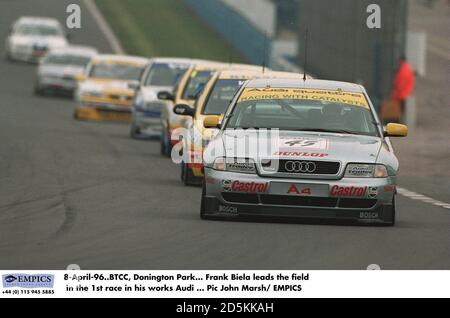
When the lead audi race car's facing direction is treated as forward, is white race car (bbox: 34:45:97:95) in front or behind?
behind

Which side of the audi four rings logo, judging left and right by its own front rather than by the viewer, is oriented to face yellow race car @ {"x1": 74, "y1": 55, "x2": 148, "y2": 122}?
back

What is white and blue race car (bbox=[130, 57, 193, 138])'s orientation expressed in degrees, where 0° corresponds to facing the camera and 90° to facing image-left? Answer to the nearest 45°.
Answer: approximately 0°

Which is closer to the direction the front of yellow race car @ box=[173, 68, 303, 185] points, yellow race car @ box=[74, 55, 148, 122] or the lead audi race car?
the lead audi race car

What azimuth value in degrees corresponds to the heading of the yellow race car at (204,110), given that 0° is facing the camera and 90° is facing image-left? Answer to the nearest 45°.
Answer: approximately 0°

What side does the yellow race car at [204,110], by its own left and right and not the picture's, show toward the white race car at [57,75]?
back
